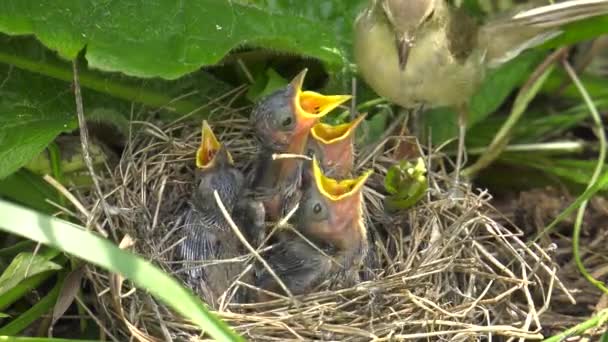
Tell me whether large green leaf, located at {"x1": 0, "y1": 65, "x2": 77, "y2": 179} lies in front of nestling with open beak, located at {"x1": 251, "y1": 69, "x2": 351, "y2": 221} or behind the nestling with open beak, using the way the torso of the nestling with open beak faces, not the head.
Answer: behind

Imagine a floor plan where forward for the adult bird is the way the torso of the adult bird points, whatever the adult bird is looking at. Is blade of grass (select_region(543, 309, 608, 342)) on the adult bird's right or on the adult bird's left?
on the adult bird's left

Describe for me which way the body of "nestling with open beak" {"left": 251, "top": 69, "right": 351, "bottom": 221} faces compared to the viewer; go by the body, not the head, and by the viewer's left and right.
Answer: facing to the right of the viewer

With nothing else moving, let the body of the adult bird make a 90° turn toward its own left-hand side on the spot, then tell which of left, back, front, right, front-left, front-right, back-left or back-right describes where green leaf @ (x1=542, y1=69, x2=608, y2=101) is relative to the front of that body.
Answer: left

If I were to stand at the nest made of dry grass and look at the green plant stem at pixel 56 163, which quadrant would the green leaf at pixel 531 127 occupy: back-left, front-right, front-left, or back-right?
back-right

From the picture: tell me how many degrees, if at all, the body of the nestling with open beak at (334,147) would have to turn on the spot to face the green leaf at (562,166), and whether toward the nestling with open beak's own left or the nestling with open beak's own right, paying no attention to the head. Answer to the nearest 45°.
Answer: approximately 45° to the nestling with open beak's own left
